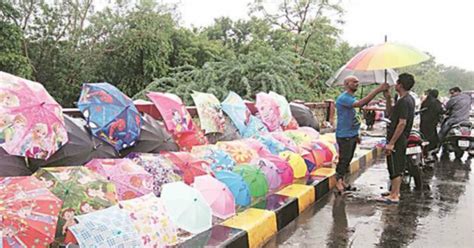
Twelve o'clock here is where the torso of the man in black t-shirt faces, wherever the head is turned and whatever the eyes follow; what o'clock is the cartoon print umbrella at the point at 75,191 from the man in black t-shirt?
The cartoon print umbrella is roughly at 10 o'clock from the man in black t-shirt.

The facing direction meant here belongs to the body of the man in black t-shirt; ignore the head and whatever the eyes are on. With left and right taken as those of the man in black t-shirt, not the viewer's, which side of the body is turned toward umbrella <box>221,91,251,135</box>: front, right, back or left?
front

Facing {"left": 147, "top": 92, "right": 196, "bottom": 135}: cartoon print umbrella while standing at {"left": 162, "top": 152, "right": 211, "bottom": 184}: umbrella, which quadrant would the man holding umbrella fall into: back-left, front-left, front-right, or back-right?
front-right

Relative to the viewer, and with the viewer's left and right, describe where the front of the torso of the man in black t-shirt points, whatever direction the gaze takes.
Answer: facing to the left of the viewer

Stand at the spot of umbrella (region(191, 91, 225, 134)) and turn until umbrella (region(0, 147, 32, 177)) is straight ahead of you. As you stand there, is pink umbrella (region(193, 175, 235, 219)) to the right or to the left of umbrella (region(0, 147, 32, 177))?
left

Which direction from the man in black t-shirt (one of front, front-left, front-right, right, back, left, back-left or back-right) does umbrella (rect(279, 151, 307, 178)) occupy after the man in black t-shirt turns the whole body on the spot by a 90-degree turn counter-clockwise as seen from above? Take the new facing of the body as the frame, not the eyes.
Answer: right

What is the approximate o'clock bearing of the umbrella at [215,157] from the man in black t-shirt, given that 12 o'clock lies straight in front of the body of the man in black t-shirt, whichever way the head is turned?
The umbrella is roughly at 11 o'clock from the man in black t-shirt.

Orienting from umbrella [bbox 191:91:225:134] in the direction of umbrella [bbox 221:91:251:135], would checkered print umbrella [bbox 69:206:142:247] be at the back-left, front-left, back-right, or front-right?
back-right

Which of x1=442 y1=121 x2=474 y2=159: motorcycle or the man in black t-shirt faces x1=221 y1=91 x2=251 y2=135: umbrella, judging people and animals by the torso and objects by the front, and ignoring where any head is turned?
the man in black t-shirt

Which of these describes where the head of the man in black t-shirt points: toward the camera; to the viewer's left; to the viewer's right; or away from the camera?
to the viewer's left
